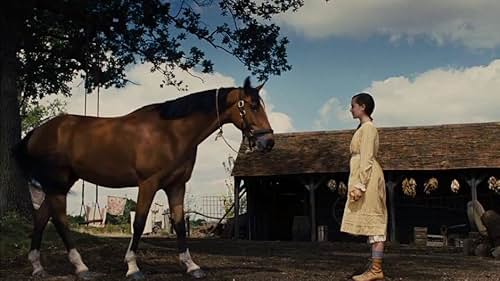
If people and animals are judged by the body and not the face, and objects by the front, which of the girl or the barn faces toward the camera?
the barn

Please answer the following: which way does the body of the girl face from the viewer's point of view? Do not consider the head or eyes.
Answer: to the viewer's left

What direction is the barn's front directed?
toward the camera

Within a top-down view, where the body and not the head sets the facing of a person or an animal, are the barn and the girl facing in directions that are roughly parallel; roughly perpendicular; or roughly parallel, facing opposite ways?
roughly perpendicular

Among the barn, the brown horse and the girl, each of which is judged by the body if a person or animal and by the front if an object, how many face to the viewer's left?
1

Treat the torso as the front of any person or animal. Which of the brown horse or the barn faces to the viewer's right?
the brown horse

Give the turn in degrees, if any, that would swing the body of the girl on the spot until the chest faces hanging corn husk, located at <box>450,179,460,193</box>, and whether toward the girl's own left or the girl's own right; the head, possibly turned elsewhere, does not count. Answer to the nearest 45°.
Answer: approximately 90° to the girl's own right

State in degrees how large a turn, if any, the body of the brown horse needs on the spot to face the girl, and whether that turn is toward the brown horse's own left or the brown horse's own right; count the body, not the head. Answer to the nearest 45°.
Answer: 0° — it already faces them

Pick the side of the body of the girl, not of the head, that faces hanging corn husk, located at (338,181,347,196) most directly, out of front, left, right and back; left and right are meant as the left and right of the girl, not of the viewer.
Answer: right

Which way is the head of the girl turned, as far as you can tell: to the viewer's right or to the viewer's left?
to the viewer's left

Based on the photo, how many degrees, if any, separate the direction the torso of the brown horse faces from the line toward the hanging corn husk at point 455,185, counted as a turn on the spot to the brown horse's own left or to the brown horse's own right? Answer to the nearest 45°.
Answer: approximately 45° to the brown horse's own left

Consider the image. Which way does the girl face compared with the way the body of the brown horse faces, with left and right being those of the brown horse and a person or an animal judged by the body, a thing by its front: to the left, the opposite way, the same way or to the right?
the opposite way

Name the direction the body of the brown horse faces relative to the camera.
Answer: to the viewer's right

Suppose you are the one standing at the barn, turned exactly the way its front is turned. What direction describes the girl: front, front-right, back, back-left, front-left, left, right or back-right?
front
